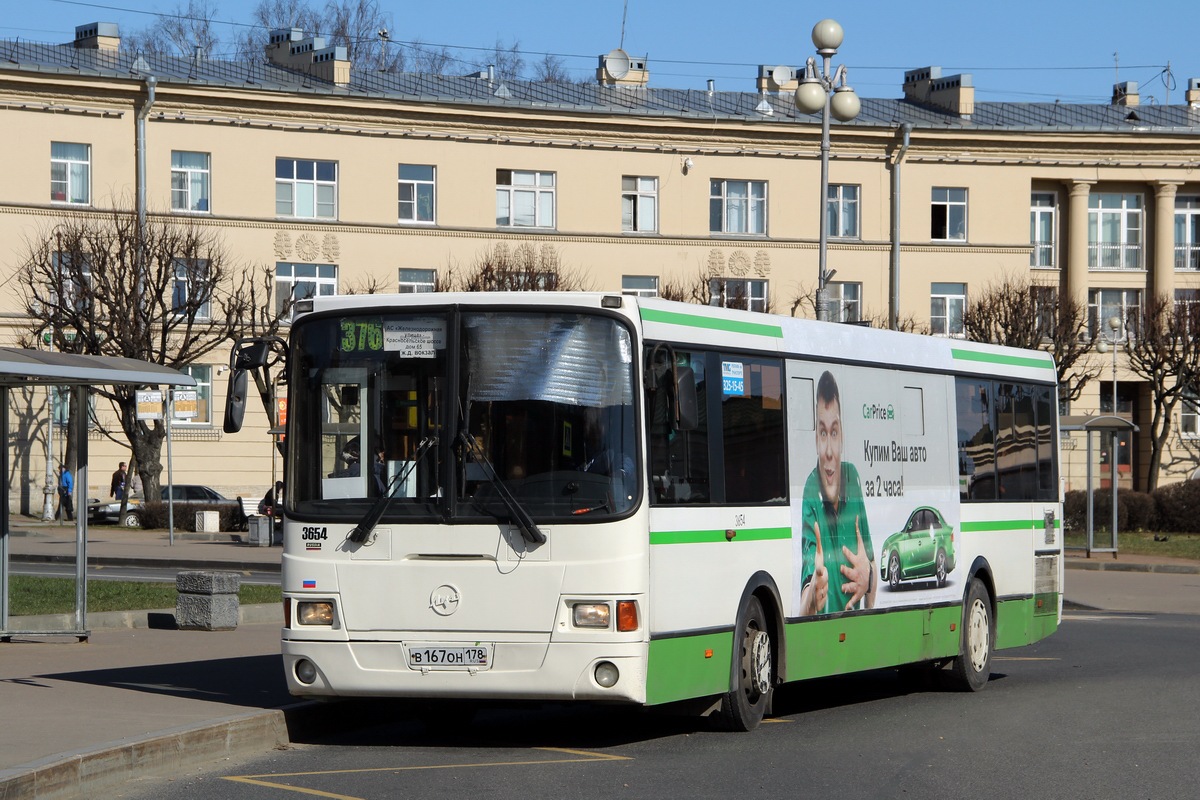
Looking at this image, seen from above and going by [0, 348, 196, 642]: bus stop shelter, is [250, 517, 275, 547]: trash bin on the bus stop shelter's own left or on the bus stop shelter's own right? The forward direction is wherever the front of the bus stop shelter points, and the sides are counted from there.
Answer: on the bus stop shelter's own left

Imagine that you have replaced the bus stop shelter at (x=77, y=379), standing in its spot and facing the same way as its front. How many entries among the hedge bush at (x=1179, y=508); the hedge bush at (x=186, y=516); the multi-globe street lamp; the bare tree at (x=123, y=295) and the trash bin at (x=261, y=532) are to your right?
0

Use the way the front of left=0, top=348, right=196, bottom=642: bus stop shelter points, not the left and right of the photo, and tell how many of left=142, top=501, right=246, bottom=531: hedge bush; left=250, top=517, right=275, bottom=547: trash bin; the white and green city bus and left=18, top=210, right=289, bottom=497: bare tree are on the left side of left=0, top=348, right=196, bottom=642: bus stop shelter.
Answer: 3

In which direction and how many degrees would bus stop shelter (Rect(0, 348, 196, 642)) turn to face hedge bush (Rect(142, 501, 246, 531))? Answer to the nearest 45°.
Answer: approximately 90° to its left

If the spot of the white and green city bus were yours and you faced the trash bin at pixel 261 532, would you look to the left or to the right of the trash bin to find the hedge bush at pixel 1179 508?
right

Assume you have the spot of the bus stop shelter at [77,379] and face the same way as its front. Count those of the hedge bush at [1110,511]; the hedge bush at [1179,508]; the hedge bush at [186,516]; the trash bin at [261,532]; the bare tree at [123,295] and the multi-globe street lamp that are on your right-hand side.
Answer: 0

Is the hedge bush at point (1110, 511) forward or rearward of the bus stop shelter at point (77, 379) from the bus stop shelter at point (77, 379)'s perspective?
forward

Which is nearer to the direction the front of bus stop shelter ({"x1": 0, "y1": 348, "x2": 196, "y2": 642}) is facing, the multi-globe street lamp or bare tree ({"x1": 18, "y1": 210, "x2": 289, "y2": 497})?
the multi-globe street lamp

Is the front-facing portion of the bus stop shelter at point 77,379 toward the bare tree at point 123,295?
no

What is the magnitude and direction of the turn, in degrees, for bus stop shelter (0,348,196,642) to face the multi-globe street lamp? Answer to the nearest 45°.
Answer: approximately 45° to its left

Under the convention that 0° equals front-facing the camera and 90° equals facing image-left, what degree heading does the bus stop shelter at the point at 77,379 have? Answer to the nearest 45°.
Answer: approximately 270°

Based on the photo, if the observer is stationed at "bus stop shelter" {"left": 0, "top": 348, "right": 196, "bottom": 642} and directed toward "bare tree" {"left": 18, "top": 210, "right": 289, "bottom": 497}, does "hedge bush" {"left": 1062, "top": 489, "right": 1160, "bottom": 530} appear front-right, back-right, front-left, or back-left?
front-right

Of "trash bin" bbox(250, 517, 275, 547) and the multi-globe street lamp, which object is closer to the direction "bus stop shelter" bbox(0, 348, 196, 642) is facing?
the multi-globe street lamp

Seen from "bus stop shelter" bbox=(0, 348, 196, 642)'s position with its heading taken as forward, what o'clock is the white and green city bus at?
The white and green city bus is roughly at 2 o'clock from the bus stop shelter.
